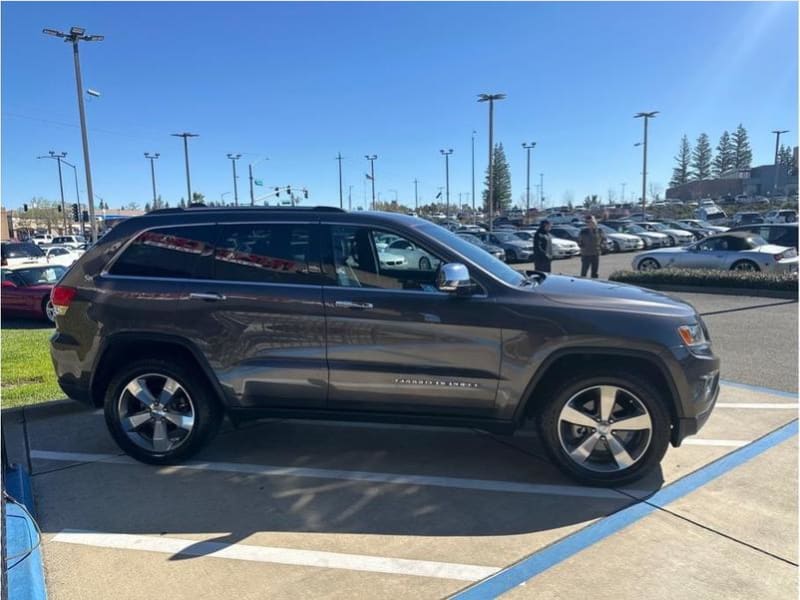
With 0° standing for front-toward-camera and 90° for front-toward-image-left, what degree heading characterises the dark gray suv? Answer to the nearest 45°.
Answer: approximately 270°

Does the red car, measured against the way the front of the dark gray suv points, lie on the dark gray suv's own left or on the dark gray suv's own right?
on the dark gray suv's own left

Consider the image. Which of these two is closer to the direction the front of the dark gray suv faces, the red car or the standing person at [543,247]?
the standing person

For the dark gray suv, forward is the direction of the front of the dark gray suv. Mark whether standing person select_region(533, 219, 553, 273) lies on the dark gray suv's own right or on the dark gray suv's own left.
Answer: on the dark gray suv's own left

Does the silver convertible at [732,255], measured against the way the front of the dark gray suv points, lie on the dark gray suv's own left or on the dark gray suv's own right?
on the dark gray suv's own left

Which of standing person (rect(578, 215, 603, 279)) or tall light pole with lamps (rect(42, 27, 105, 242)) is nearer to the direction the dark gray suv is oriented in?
the standing person

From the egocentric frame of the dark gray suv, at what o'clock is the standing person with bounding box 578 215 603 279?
The standing person is roughly at 10 o'clock from the dark gray suv.

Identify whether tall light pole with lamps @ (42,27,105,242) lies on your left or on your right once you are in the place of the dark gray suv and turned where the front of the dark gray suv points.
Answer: on your left

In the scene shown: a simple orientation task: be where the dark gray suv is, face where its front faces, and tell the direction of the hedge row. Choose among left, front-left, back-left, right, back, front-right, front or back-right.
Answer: front-left
